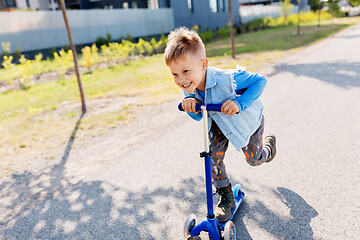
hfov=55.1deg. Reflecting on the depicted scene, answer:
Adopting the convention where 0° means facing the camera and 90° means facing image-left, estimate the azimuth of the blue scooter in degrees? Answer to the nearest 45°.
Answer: approximately 45°

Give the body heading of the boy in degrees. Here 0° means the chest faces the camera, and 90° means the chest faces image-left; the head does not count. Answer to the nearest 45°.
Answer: approximately 45°
